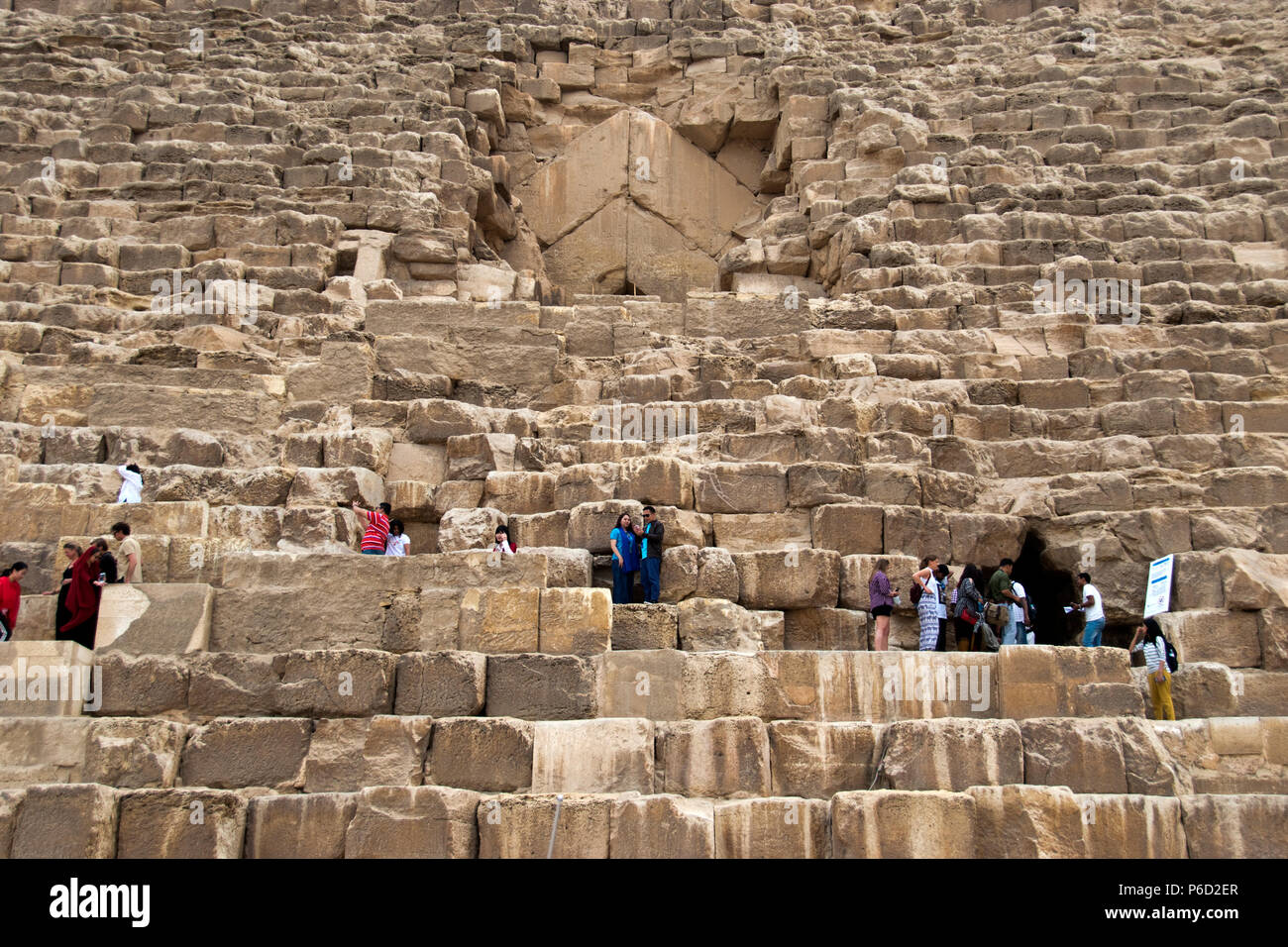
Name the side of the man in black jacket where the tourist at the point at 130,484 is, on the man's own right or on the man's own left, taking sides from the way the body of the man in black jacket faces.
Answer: on the man's own right

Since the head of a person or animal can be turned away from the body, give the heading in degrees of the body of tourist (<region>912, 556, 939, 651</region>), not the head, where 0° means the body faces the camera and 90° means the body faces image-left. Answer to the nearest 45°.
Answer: approximately 270°

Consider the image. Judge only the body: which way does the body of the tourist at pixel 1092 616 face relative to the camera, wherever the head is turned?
to the viewer's left

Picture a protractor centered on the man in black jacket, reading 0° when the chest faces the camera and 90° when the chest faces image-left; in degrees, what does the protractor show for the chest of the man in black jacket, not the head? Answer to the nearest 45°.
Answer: approximately 45°

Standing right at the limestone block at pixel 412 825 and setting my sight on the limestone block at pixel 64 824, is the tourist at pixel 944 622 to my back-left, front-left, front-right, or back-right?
back-right

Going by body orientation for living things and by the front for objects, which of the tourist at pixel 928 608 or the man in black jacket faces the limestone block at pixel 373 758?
the man in black jacket

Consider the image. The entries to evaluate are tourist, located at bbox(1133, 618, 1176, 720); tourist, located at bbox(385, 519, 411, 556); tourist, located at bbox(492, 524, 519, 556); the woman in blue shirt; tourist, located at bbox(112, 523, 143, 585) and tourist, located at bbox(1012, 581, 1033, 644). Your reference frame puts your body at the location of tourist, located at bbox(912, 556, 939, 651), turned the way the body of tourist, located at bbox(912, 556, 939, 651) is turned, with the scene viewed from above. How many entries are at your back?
4

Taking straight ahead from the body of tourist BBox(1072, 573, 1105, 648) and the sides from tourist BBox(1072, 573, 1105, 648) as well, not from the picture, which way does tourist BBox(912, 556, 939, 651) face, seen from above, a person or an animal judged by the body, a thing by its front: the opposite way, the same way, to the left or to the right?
the opposite way

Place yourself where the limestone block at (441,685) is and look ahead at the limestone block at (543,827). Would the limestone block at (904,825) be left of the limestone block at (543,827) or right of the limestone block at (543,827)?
left

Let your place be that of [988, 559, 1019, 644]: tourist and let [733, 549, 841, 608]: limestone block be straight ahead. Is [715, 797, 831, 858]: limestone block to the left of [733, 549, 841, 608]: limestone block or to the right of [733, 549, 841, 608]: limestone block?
left

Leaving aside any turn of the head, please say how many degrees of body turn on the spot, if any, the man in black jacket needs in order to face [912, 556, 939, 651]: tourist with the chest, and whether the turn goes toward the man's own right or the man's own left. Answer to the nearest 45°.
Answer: approximately 135° to the man's own left

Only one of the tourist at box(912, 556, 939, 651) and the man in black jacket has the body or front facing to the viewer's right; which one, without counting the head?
the tourist
